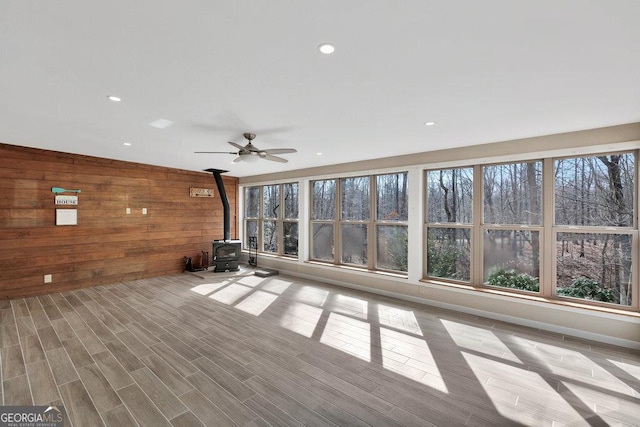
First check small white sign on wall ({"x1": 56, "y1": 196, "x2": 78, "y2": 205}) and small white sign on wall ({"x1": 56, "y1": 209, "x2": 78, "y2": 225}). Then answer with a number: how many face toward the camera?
2

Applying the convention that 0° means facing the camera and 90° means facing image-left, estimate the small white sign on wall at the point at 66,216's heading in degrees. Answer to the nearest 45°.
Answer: approximately 0°

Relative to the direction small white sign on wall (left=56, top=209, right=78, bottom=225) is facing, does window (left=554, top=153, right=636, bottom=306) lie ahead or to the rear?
ahead

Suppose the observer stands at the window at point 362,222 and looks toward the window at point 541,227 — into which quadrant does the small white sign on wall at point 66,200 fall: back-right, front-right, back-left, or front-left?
back-right

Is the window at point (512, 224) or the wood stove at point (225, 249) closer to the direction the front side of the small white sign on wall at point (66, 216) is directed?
the window

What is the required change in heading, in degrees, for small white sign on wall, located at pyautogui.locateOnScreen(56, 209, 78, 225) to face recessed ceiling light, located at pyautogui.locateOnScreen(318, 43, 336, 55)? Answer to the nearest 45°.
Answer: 0° — it already faces it

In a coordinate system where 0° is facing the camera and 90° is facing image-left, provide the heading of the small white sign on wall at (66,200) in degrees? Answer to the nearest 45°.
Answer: approximately 0°

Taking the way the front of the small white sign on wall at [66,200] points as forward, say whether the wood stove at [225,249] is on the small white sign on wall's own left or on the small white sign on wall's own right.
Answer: on the small white sign on wall's own left

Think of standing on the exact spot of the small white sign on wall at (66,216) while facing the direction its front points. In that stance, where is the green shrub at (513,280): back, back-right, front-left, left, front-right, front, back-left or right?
front-left

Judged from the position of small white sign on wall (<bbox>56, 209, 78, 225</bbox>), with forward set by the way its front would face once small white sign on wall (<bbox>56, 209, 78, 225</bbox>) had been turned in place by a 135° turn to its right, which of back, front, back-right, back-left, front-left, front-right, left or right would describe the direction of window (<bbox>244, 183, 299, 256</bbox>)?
back-right

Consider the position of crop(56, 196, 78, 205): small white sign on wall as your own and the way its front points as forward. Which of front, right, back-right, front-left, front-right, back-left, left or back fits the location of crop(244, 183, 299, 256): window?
left

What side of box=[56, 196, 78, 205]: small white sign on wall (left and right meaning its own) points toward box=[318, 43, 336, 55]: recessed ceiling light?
front

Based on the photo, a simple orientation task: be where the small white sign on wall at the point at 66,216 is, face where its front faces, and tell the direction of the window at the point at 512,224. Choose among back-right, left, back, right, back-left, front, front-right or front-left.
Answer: front-left
